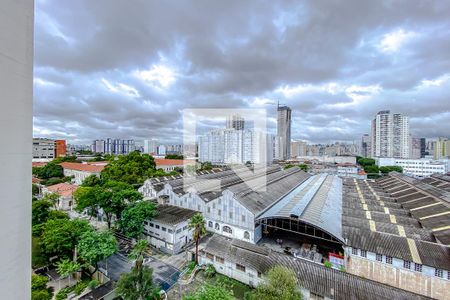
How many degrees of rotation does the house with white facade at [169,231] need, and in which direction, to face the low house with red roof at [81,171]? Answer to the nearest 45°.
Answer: approximately 90° to its right

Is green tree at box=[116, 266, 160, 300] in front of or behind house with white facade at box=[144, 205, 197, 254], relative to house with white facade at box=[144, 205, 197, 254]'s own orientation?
in front

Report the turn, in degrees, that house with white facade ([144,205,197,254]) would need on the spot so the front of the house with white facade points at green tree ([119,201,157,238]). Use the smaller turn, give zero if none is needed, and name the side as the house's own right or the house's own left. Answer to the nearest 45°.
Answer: approximately 45° to the house's own right

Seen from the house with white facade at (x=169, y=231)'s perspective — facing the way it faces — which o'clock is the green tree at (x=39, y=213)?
The green tree is roughly at 2 o'clock from the house with white facade.

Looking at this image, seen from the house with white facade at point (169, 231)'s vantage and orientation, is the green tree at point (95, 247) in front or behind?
in front

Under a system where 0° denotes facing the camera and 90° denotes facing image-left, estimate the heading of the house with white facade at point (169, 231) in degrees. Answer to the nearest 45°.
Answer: approximately 45°

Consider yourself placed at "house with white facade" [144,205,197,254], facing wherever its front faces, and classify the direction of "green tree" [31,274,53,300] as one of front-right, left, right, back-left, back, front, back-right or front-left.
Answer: front

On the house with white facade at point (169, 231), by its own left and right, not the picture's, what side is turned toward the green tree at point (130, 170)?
right

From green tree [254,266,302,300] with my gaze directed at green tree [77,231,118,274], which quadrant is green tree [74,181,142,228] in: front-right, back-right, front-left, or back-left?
front-right
